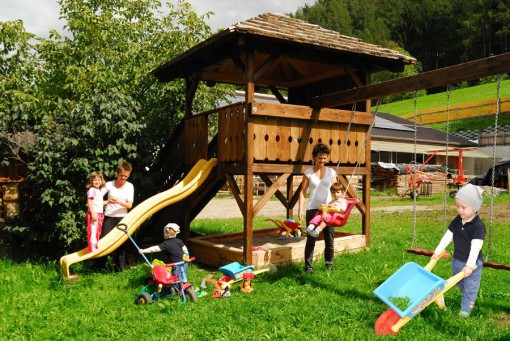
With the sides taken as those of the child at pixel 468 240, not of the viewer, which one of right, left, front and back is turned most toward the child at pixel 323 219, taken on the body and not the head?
right

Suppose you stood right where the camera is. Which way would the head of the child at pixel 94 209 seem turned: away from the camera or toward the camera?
toward the camera

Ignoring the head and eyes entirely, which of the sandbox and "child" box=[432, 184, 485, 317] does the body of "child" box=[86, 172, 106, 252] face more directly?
the child

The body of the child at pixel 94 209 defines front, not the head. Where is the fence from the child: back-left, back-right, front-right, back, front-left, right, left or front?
left

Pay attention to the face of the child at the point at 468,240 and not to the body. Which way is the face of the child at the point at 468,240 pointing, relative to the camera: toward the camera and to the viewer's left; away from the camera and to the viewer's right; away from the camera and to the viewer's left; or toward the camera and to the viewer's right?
toward the camera and to the viewer's left

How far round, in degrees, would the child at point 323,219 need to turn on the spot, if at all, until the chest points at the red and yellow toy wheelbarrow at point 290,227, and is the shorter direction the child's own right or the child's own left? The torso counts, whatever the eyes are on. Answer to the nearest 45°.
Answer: approximately 135° to the child's own right

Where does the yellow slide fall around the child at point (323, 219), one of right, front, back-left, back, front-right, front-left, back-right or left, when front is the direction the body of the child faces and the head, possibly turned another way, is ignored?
front-right

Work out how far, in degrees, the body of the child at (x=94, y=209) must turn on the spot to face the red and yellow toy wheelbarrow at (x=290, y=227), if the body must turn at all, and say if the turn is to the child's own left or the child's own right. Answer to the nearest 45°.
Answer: approximately 45° to the child's own left

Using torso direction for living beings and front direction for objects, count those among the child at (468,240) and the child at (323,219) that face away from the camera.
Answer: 0

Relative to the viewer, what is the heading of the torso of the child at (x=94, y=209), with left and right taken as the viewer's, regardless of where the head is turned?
facing the viewer and to the right of the viewer

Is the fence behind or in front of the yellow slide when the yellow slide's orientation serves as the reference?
behind

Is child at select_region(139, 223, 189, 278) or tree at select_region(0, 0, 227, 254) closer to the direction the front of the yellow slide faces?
the child

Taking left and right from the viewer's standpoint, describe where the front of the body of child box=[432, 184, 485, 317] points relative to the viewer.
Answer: facing the viewer and to the left of the viewer

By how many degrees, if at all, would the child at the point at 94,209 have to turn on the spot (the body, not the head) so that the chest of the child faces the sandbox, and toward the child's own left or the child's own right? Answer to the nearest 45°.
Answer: approximately 45° to the child's own left

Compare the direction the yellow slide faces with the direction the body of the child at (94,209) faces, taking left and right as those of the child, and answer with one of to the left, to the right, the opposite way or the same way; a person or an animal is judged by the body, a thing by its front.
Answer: to the right
